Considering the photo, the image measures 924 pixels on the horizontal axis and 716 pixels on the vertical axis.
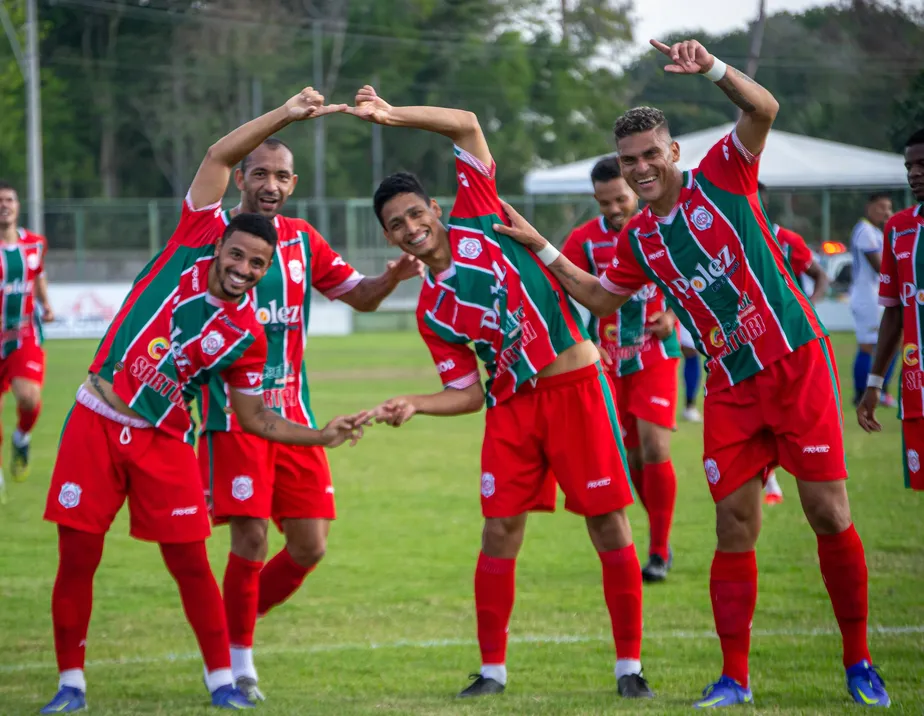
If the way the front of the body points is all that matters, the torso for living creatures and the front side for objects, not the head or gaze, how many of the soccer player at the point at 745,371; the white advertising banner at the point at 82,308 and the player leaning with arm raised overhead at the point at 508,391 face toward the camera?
3

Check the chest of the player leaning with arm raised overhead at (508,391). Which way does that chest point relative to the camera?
toward the camera

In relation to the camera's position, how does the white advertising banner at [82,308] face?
facing the viewer

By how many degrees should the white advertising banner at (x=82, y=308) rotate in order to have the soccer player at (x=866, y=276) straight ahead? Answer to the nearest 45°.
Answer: approximately 45° to its left

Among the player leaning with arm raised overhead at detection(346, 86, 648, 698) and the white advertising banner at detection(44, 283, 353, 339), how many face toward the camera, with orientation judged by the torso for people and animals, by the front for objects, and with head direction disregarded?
2

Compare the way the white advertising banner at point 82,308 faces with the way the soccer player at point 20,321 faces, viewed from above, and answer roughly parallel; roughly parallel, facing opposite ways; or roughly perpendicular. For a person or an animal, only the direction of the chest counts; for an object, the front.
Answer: roughly parallel

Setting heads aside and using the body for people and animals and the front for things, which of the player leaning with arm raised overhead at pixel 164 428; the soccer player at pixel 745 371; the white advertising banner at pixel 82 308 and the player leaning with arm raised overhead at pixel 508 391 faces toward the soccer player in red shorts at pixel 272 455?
the white advertising banner

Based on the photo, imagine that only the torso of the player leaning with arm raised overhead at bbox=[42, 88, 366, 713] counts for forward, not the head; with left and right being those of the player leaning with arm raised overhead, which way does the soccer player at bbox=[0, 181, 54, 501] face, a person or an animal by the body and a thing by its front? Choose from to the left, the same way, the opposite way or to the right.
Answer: the same way

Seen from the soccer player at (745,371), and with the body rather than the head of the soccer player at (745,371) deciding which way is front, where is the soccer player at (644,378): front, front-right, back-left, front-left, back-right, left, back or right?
back

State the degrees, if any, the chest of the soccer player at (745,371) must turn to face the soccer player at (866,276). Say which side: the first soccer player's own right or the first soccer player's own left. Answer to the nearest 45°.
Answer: approximately 180°

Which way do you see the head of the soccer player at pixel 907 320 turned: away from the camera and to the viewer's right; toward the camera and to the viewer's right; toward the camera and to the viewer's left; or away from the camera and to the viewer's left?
toward the camera and to the viewer's left

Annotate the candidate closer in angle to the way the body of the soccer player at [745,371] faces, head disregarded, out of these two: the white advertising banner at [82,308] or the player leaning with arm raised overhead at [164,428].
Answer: the player leaning with arm raised overhead

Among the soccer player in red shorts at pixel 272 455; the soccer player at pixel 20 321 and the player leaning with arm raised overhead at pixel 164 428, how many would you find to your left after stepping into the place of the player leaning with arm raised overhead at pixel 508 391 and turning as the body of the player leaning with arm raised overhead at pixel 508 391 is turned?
0

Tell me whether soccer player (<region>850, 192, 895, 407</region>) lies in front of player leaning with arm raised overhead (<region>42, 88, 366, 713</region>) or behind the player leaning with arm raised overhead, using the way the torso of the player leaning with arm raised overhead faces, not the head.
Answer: behind

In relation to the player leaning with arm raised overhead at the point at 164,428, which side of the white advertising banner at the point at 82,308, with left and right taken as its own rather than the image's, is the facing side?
front

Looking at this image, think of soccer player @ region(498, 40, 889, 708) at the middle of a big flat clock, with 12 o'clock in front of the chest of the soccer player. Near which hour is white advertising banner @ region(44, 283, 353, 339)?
The white advertising banner is roughly at 5 o'clock from the soccer player.

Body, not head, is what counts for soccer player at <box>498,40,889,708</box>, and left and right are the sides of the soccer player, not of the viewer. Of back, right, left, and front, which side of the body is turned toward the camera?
front

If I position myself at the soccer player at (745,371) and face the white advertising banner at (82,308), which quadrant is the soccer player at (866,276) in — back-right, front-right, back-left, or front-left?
front-right

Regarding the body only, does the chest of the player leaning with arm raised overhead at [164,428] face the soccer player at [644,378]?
no

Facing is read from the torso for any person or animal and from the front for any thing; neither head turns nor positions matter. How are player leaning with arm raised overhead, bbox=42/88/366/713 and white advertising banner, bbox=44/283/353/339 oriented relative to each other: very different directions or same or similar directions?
same or similar directions

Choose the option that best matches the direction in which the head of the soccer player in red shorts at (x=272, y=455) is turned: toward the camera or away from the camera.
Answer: toward the camera

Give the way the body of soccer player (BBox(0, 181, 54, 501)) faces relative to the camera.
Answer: toward the camera

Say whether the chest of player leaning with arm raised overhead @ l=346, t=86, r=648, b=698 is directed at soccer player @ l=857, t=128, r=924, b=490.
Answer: no
